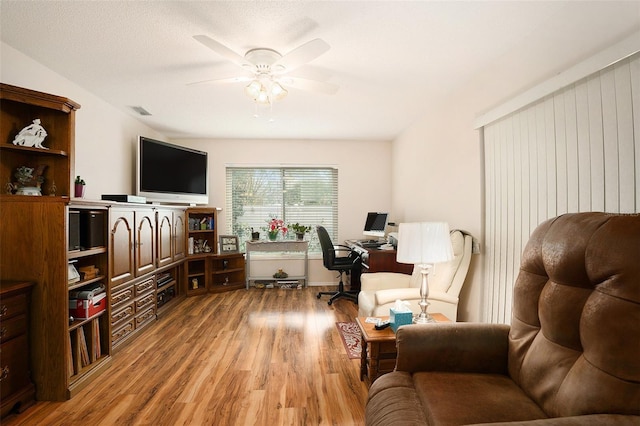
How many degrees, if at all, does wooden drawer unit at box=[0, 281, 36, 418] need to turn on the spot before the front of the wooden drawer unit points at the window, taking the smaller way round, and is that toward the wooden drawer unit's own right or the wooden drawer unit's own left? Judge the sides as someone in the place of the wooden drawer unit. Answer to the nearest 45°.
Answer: approximately 90° to the wooden drawer unit's own left

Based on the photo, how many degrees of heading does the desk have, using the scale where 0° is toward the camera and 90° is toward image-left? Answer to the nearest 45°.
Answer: approximately 90°

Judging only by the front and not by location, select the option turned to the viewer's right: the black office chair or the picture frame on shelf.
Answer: the black office chair

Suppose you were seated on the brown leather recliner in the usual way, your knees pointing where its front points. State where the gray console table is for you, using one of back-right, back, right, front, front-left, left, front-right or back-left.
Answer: right

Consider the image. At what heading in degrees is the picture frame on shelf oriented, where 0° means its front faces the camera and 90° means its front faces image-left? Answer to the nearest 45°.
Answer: approximately 0°

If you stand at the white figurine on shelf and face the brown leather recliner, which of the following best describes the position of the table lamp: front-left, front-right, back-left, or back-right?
front-left

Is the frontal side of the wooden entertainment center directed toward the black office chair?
no

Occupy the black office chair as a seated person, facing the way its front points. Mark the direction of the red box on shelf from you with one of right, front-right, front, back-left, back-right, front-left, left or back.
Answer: back-right

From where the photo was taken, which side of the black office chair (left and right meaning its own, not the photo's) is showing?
right

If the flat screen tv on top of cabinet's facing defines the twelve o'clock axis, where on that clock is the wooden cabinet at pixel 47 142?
The wooden cabinet is roughly at 2 o'clock from the flat screen tv on top of cabinet.

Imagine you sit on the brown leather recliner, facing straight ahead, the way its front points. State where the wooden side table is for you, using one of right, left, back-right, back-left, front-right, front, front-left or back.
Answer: right

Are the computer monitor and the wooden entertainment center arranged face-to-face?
no

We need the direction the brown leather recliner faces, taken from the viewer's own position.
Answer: facing the viewer and to the left of the viewer

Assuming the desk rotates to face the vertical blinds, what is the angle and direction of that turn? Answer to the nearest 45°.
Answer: approximately 135° to its left

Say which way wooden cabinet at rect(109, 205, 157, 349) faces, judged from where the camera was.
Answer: facing the viewer and to the right of the viewer

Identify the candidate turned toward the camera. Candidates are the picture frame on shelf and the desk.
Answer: the picture frame on shelf

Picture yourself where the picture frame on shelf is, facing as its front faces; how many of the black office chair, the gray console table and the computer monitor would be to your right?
0

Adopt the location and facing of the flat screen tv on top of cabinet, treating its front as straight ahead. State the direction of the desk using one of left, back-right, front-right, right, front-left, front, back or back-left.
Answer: front

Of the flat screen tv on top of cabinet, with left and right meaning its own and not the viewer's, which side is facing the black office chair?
front

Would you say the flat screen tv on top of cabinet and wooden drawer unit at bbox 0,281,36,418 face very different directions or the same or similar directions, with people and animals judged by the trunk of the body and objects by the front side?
same or similar directions

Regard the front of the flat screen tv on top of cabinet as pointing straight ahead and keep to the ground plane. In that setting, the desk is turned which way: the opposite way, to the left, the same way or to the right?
the opposite way

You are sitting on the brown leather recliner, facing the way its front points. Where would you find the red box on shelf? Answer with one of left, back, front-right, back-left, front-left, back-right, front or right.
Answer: front-right
